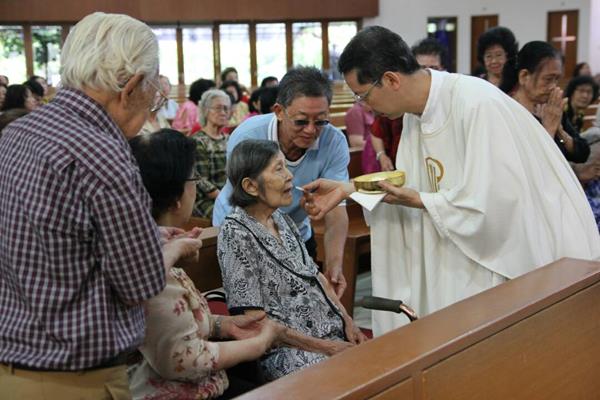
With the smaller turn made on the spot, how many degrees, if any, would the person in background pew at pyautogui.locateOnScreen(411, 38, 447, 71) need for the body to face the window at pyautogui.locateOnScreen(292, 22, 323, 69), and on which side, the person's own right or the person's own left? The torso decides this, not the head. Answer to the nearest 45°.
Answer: approximately 180°

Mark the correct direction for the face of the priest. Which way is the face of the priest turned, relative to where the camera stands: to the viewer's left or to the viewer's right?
to the viewer's left

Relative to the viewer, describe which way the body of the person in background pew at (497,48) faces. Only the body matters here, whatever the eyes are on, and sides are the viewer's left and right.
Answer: facing the viewer

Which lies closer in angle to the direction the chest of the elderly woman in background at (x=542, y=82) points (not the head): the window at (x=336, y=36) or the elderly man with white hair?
the elderly man with white hair

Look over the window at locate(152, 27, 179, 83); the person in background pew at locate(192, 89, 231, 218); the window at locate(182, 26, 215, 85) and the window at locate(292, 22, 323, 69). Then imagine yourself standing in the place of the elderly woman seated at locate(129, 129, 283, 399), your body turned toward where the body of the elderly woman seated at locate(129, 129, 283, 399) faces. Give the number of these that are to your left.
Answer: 4

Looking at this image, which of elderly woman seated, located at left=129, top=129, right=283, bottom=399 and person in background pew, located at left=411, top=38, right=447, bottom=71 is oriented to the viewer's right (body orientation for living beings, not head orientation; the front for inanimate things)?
the elderly woman seated

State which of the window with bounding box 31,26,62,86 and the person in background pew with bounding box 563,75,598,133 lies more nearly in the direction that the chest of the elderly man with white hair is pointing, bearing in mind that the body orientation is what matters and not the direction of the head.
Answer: the person in background pew

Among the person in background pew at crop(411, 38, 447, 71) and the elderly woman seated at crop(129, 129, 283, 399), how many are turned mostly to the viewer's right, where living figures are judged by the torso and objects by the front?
1

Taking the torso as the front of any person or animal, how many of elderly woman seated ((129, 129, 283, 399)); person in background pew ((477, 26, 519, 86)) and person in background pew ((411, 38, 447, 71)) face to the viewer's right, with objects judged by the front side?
1

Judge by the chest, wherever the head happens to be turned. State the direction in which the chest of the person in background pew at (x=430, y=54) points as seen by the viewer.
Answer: toward the camera

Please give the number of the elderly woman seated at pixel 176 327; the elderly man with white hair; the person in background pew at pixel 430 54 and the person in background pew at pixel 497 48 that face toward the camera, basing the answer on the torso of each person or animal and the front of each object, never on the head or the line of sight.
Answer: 2

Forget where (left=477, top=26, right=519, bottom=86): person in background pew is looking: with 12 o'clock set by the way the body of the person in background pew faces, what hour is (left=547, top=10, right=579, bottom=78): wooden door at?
The wooden door is roughly at 6 o'clock from the person in background pew.

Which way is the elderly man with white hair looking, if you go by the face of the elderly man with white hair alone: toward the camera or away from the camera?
away from the camera
